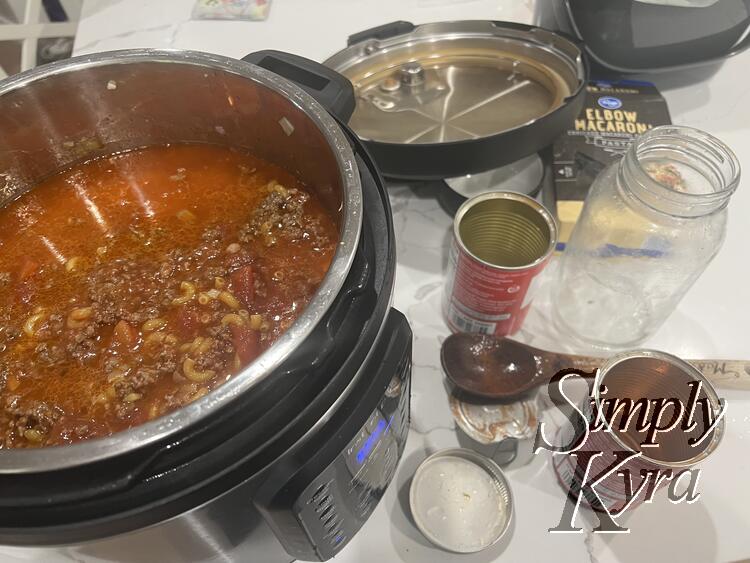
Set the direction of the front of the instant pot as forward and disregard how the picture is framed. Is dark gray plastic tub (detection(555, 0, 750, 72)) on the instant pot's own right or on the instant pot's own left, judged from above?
on the instant pot's own left

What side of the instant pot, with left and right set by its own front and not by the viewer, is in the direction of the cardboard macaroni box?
left

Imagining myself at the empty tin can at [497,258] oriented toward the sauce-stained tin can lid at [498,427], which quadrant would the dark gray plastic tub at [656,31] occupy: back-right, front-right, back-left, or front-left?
back-left

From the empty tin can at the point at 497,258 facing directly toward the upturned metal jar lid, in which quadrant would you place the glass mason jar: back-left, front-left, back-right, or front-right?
back-left

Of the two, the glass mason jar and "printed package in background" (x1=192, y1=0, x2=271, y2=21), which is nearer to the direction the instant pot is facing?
the glass mason jar

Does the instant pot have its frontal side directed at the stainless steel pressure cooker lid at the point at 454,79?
no

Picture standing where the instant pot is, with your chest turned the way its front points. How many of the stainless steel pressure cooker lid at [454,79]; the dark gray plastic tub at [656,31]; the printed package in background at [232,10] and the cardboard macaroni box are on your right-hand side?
0

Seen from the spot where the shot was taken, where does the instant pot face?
facing the viewer and to the right of the viewer

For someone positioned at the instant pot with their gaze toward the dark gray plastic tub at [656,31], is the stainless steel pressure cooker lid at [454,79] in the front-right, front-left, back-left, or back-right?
front-left
